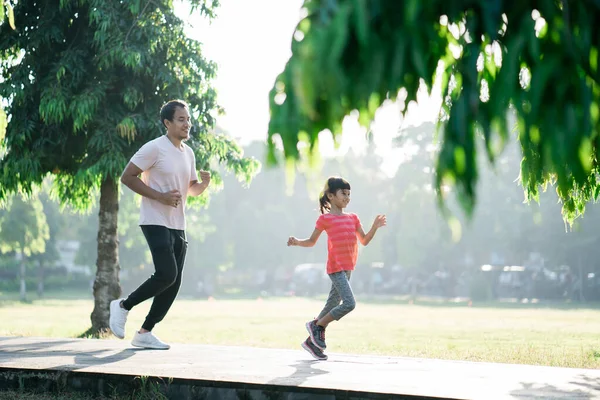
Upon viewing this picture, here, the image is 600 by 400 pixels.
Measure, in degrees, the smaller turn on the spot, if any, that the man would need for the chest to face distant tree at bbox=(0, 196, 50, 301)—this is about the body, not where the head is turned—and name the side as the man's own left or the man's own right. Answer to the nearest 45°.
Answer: approximately 135° to the man's own left

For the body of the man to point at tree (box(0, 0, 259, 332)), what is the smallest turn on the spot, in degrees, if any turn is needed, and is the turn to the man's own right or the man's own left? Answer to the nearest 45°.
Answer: approximately 135° to the man's own left

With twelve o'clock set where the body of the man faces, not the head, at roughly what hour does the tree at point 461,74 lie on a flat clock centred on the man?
The tree is roughly at 1 o'clock from the man.

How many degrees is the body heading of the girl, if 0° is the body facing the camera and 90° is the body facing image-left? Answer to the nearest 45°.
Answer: approximately 315°

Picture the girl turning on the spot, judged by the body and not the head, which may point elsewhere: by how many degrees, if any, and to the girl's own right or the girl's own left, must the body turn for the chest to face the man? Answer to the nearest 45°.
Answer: approximately 135° to the girl's own right

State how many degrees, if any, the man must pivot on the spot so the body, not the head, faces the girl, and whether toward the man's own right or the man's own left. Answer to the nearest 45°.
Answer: approximately 45° to the man's own left
